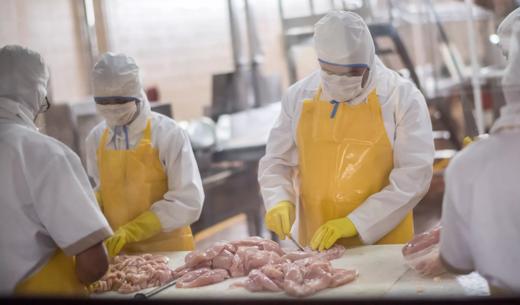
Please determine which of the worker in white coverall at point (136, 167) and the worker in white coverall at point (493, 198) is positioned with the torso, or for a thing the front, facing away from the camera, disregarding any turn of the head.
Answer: the worker in white coverall at point (493, 198)

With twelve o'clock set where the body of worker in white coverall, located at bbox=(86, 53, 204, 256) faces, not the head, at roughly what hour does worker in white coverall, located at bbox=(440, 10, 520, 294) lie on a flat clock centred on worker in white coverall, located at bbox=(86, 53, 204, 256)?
worker in white coverall, located at bbox=(440, 10, 520, 294) is roughly at 9 o'clock from worker in white coverall, located at bbox=(86, 53, 204, 256).

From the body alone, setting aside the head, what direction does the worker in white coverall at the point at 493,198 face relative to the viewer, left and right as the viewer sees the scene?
facing away from the viewer

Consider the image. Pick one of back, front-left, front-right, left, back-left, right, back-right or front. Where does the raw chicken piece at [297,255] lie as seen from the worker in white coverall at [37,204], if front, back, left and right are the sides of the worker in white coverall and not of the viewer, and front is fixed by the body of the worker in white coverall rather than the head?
front-right

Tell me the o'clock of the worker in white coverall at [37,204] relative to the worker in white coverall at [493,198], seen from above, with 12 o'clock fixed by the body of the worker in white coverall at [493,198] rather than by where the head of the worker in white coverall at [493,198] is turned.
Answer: the worker in white coverall at [37,204] is roughly at 9 o'clock from the worker in white coverall at [493,198].

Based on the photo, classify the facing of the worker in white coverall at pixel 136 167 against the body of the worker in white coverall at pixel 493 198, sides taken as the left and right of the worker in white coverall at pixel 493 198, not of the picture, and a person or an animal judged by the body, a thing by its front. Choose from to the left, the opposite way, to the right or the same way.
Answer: the opposite way

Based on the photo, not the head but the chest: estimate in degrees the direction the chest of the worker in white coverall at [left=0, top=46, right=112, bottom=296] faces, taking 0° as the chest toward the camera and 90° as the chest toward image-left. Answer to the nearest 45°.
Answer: approximately 225°

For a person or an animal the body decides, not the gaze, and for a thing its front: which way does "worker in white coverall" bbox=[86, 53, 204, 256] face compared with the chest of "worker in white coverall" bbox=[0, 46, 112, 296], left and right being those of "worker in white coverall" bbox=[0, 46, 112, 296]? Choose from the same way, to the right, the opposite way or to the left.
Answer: the opposite way

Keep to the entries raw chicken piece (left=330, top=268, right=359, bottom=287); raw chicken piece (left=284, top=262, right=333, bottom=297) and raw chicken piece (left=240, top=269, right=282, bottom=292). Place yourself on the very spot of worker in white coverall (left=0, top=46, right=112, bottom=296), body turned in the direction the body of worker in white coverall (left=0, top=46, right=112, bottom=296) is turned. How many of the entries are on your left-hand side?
0

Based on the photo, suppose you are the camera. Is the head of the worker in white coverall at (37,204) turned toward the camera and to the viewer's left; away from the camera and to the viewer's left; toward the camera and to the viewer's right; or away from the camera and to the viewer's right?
away from the camera and to the viewer's right

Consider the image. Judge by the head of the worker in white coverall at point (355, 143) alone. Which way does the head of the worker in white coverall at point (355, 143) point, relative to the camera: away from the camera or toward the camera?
toward the camera
